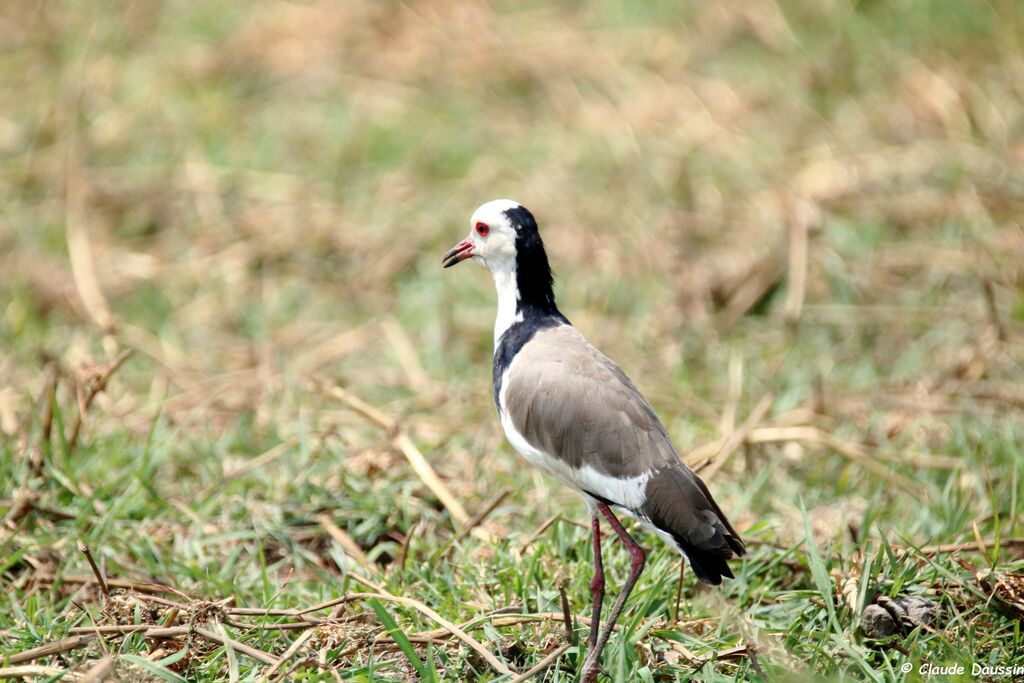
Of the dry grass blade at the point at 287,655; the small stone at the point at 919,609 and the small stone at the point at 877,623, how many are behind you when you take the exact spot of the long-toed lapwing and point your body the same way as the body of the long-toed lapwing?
2

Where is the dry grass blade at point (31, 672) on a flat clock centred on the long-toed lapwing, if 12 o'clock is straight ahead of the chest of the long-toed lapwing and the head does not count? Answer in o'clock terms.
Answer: The dry grass blade is roughly at 11 o'clock from the long-toed lapwing.

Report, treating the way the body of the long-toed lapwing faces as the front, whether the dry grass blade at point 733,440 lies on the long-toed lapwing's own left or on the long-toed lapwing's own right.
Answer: on the long-toed lapwing's own right

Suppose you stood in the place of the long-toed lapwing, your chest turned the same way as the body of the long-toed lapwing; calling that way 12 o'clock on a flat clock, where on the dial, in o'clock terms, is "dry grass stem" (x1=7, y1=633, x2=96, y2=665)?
The dry grass stem is roughly at 11 o'clock from the long-toed lapwing.

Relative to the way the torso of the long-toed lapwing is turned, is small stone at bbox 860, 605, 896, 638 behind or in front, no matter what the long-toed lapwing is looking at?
behind

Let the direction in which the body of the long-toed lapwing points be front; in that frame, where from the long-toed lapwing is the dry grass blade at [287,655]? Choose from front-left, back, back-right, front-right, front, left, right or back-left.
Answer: front-left

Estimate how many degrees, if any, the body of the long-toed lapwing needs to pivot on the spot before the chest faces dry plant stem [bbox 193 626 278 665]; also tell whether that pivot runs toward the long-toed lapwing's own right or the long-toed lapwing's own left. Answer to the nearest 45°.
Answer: approximately 45° to the long-toed lapwing's own left

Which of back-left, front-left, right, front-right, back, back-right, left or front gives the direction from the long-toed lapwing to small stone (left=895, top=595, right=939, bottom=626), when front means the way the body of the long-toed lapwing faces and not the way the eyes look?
back

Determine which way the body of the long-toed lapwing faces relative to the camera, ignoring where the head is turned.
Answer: to the viewer's left

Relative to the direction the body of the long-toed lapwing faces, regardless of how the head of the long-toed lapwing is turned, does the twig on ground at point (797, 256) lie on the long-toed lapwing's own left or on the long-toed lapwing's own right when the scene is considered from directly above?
on the long-toed lapwing's own right

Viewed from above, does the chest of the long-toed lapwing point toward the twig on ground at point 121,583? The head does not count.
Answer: yes
